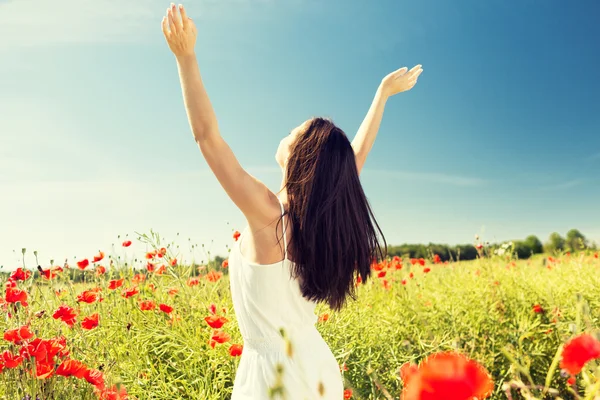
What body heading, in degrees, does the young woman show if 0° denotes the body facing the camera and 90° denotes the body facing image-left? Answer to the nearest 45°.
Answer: approximately 135°

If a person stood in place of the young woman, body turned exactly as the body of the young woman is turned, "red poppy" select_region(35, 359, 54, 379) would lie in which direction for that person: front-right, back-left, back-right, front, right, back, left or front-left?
front-left

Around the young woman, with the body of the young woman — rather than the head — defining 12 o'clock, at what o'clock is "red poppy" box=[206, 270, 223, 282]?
The red poppy is roughly at 1 o'clock from the young woman.

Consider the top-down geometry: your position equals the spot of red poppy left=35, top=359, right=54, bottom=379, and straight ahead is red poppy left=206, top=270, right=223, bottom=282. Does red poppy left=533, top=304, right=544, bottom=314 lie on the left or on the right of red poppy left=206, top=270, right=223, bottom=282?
right

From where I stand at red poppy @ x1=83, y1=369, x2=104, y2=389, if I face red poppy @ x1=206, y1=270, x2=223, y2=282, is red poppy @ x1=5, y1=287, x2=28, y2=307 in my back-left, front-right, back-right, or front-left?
front-left

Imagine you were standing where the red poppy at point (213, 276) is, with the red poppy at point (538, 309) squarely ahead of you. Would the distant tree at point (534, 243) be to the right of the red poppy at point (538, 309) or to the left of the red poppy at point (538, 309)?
left

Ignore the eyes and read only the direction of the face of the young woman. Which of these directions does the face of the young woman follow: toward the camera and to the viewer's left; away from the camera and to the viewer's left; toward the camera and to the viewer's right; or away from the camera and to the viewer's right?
away from the camera and to the viewer's left

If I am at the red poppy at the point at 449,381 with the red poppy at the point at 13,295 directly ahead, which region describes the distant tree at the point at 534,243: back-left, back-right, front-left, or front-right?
front-right

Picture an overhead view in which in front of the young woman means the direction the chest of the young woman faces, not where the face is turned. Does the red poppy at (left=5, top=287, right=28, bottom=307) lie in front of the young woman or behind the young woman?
in front

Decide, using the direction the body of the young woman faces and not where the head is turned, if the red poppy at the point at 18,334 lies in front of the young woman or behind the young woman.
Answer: in front

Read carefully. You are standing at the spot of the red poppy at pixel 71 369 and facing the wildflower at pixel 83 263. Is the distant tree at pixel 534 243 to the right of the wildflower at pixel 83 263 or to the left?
right

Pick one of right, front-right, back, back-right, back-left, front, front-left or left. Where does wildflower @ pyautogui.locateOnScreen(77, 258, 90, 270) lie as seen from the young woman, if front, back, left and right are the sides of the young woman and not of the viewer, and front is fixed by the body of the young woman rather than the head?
front

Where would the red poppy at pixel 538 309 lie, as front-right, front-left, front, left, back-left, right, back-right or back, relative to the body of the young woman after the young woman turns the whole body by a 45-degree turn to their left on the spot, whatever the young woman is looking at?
back-right
